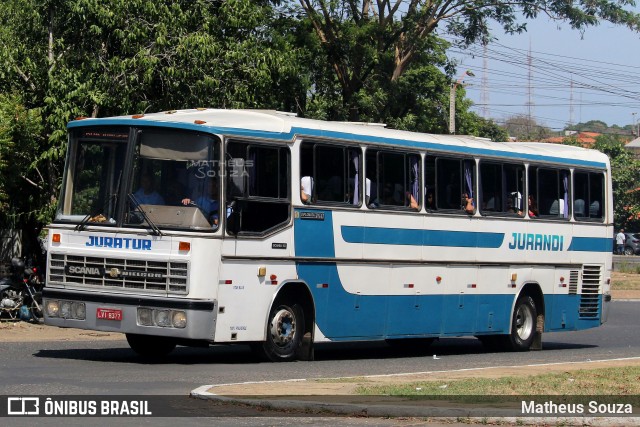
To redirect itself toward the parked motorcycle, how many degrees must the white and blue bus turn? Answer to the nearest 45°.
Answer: approximately 90° to its right

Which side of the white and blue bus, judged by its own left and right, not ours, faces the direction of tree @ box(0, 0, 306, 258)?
right

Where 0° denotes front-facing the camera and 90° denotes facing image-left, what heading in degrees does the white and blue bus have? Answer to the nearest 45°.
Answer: approximately 45°

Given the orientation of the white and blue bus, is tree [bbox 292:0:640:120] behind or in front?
behind

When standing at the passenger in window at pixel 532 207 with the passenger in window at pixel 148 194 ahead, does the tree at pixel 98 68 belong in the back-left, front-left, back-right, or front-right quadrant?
front-right
